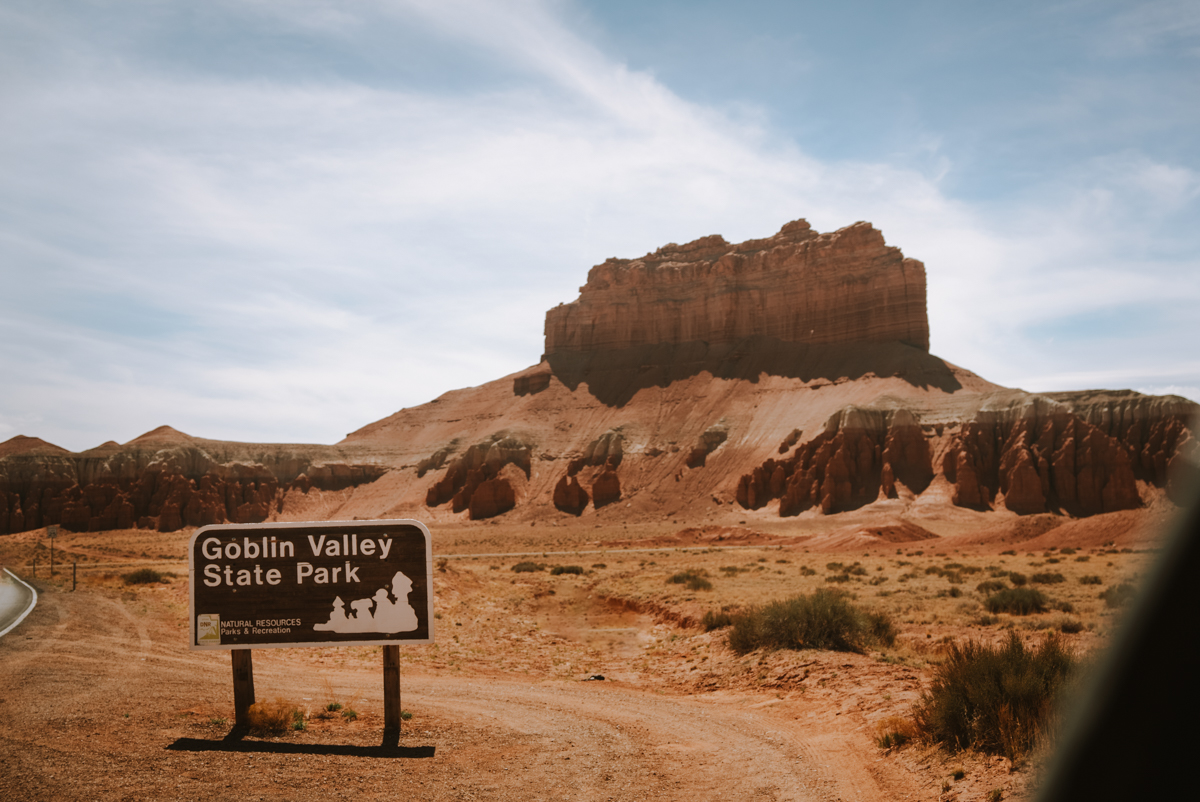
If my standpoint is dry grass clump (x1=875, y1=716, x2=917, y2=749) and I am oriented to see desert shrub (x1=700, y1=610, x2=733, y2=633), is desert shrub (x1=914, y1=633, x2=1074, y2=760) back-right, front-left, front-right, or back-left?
back-right

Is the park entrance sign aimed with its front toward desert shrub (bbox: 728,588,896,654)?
no

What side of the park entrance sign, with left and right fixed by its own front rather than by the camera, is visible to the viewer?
front

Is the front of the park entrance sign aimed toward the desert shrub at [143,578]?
no

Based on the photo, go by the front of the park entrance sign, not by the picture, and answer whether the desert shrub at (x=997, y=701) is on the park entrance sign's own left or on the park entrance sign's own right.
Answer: on the park entrance sign's own left

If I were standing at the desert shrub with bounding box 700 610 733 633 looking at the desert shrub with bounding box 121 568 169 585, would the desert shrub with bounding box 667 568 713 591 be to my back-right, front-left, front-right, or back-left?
front-right

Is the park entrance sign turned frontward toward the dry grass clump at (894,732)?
no
